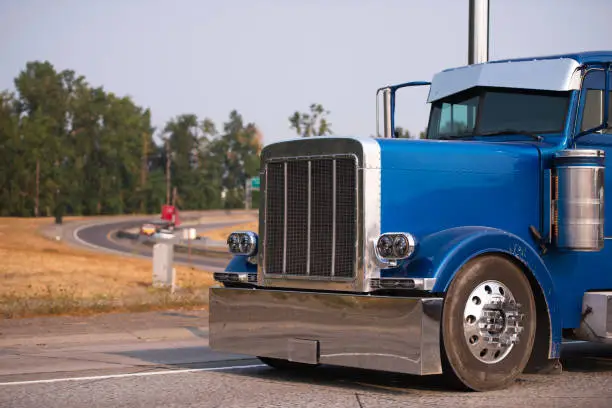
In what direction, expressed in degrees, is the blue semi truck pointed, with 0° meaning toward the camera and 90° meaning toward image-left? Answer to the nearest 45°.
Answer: approximately 45°
